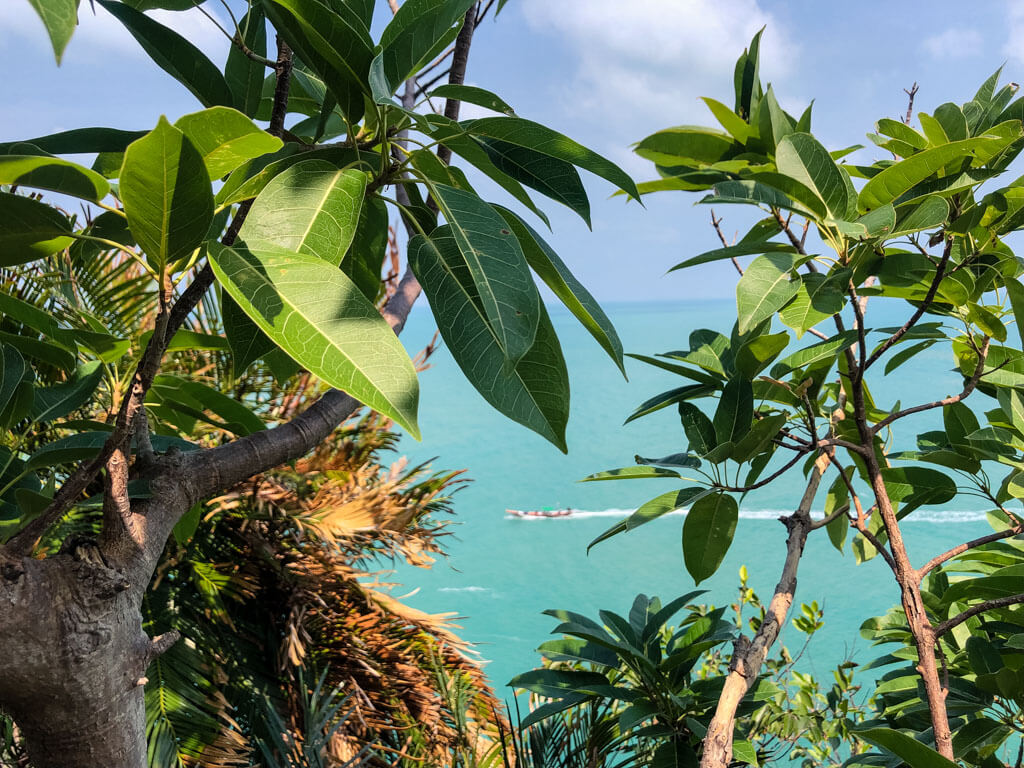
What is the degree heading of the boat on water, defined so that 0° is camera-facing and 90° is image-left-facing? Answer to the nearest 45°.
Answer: approximately 90°
